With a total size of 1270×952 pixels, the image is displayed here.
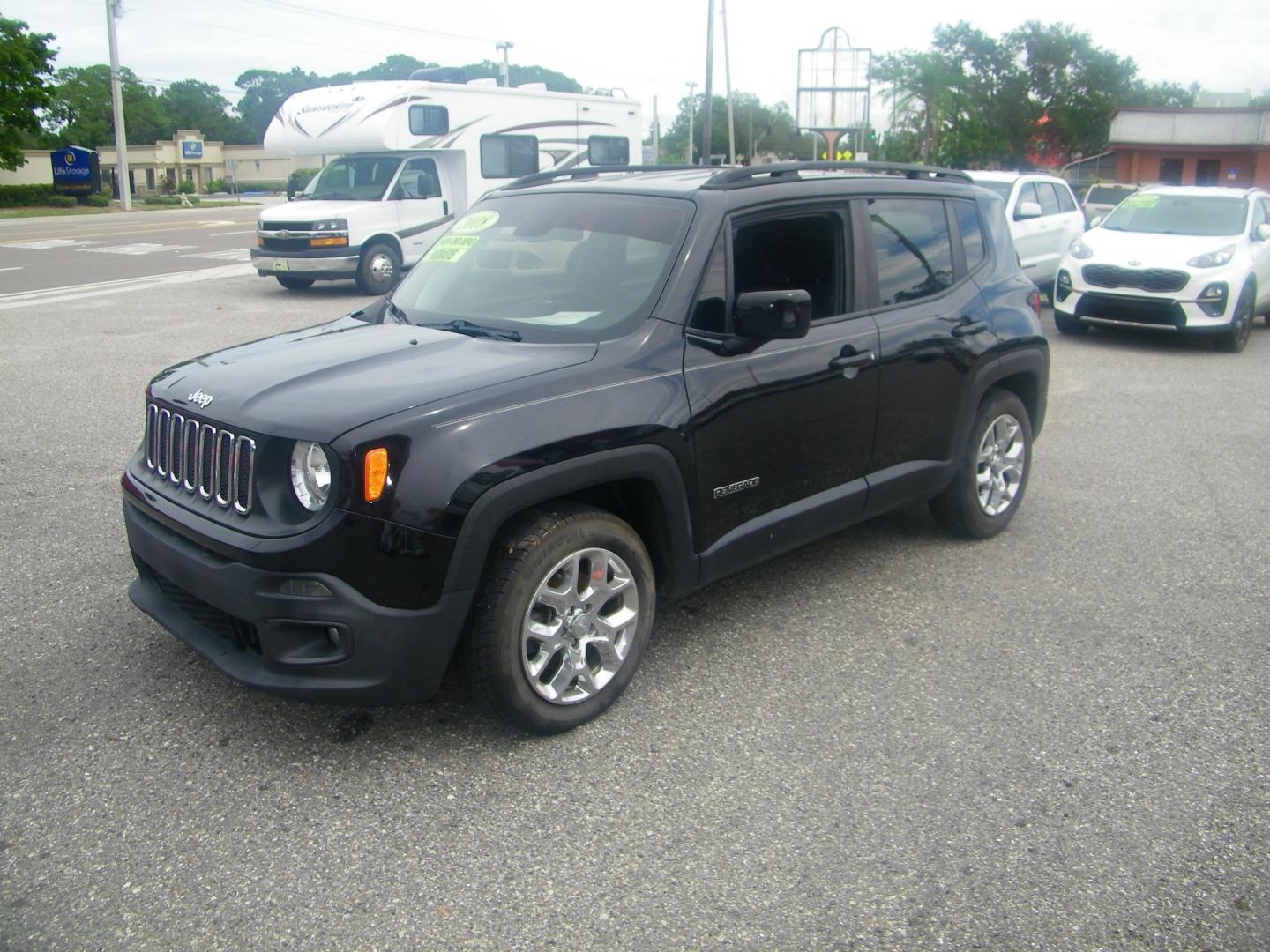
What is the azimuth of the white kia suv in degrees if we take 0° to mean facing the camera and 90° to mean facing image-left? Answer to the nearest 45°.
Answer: approximately 45°

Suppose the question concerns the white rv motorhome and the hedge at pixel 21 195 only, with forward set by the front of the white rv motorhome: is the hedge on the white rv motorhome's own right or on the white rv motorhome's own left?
on the white rv motorhome's own right

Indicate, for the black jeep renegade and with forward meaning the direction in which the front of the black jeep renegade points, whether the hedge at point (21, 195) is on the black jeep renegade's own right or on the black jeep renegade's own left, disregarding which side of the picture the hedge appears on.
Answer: on the black jeep renegade's own right

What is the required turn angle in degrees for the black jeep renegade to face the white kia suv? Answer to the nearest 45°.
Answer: approximately 180°

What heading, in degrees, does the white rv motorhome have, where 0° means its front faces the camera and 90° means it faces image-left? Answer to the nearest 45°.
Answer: approximately 45°

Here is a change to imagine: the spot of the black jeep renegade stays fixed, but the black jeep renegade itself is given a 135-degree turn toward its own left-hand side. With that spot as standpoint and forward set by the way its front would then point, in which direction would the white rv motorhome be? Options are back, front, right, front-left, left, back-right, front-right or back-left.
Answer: left

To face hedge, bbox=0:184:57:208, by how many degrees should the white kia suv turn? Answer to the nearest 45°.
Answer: approximately 90° to its right

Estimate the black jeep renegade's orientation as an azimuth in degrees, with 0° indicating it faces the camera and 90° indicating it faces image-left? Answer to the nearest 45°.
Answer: approximately 45°
